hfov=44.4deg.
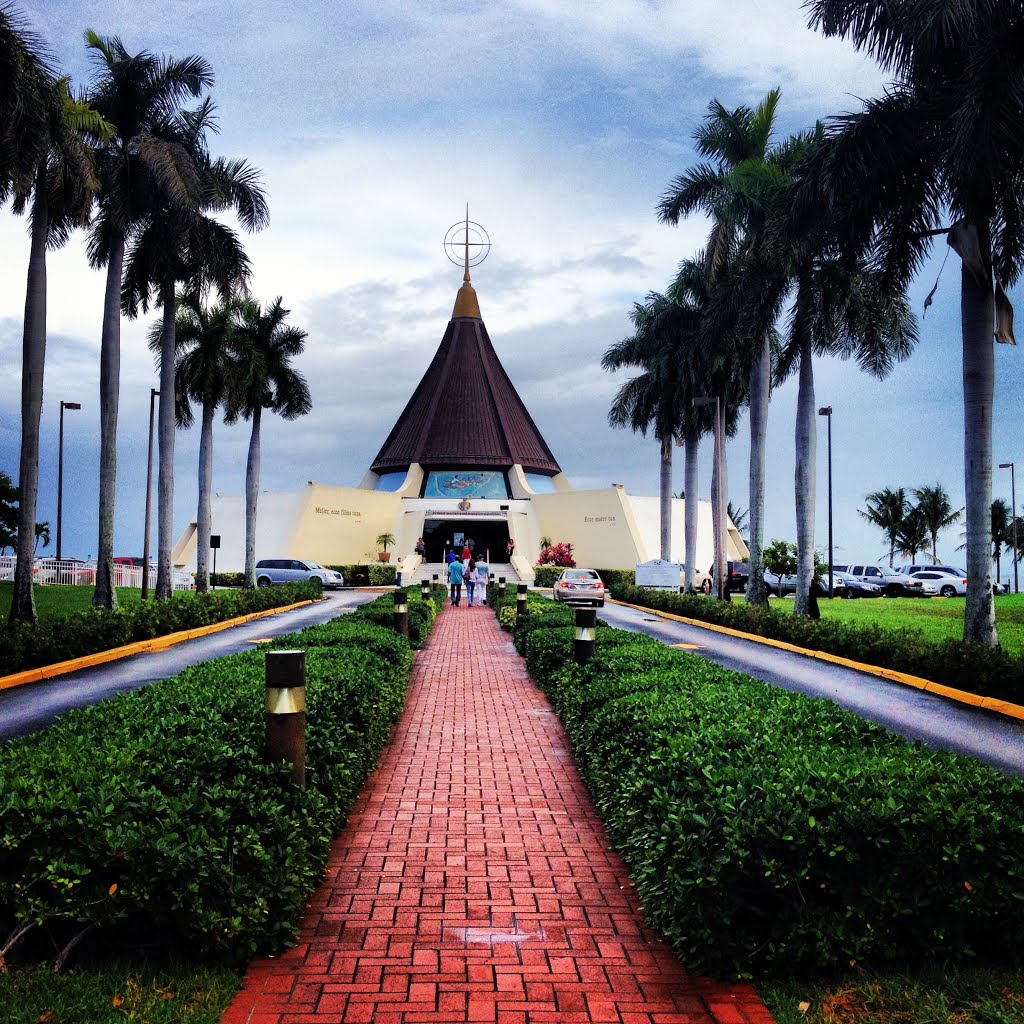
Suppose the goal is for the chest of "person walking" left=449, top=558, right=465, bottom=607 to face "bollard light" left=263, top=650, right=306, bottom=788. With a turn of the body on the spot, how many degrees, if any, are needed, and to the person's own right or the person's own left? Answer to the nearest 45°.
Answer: approximately 180°

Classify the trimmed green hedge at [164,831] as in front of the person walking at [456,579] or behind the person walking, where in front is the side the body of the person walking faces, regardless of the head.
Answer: behind

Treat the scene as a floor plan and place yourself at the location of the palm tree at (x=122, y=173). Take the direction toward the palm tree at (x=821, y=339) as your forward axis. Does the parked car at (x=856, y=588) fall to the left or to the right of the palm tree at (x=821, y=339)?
left

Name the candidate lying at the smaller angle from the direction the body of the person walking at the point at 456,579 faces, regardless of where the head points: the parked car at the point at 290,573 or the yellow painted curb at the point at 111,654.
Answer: the parked car

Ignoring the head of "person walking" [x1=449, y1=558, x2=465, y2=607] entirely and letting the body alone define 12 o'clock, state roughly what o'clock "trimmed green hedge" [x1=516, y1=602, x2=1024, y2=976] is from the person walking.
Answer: The trimmed green hedge is roughly at 6 o'clock from the person walking.

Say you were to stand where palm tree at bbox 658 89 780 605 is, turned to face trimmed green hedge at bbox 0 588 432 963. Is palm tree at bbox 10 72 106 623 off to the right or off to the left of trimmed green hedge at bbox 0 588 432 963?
right

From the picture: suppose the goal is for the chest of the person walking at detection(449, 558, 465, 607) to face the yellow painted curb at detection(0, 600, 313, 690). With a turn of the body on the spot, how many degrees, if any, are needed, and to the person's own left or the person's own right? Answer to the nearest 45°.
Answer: approximately 180°

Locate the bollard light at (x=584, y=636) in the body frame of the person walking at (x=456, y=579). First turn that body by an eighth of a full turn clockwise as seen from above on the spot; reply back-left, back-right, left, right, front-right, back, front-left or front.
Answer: back-right

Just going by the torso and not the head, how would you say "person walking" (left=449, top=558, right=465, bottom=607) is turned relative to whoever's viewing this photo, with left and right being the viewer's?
facing away from the viewer

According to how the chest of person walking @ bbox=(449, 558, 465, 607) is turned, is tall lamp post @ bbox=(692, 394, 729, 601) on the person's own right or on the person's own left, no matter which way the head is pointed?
on the person's own right
